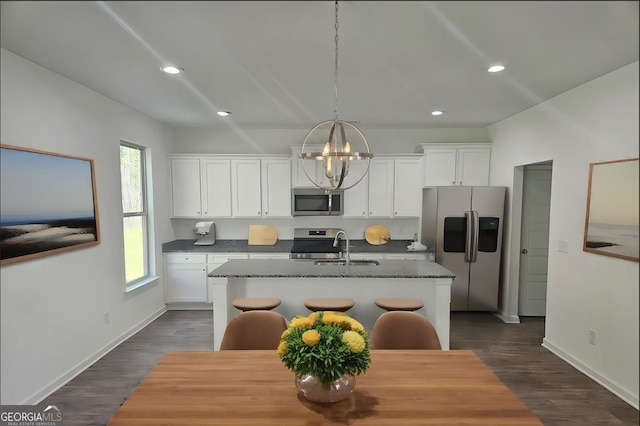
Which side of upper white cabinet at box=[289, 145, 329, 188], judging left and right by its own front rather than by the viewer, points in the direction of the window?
right

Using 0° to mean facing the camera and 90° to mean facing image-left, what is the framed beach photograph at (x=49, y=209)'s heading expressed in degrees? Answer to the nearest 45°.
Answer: approximately 315°

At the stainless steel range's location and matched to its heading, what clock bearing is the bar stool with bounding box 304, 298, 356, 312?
The bar stool is roughly at 12 o'clock from the stainless steel range.

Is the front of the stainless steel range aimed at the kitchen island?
yes

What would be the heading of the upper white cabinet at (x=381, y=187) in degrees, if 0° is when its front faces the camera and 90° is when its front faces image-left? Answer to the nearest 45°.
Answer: approximately 0°

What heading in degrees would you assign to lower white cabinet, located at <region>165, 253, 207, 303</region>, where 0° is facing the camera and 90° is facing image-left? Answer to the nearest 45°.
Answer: approximately 0°
